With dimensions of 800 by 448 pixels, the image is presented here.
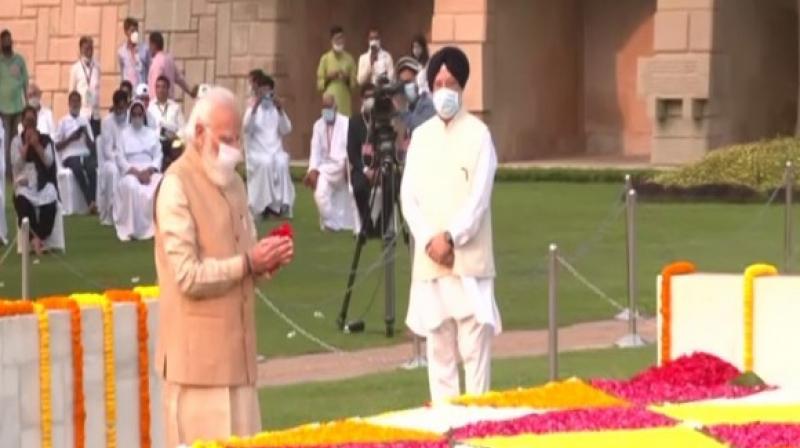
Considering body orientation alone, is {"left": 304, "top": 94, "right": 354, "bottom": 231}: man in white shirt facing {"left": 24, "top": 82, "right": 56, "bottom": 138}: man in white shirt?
no

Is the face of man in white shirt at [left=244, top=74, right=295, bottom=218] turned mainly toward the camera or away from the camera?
toward the camera

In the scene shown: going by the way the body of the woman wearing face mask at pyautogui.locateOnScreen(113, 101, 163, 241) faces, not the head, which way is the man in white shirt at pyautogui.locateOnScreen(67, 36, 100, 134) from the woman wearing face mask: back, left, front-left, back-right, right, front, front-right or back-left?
back

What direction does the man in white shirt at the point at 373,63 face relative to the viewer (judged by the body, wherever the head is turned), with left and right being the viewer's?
facing the viewer

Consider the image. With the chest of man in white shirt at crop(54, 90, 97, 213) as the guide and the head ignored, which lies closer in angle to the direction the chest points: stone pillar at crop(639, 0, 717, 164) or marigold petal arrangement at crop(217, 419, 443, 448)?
the marigold petal arrangement

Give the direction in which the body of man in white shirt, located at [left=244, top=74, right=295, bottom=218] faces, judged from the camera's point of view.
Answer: toward the camera

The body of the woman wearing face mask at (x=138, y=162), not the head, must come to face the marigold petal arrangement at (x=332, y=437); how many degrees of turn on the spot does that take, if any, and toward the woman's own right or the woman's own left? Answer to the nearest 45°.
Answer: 0° — they already face it

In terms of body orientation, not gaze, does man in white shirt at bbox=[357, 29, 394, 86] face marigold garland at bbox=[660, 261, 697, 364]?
yes

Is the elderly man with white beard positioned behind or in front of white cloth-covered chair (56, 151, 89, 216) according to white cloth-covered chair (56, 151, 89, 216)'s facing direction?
in front

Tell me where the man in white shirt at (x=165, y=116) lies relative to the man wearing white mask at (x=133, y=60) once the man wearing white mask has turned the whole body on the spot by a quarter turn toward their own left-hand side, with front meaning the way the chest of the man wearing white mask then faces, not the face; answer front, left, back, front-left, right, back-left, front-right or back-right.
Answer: right

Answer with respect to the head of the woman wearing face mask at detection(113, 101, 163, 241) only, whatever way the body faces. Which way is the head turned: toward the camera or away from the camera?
toward the camera

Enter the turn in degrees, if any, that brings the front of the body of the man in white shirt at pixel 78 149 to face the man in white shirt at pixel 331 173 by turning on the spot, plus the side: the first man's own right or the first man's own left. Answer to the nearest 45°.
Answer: approximately 45° to the first man's own left

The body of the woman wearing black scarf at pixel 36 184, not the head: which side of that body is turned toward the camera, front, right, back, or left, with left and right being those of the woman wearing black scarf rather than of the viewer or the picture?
front

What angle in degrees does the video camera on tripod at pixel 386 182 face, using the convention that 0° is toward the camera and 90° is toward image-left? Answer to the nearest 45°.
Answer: approximately 0°

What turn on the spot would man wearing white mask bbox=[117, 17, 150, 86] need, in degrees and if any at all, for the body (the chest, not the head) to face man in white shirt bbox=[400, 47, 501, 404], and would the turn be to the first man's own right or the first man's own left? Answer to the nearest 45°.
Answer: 0° — they already face them
